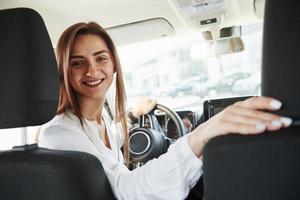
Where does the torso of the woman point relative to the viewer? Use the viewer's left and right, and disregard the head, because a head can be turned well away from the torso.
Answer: facing the viewer and to the right of the viewer
